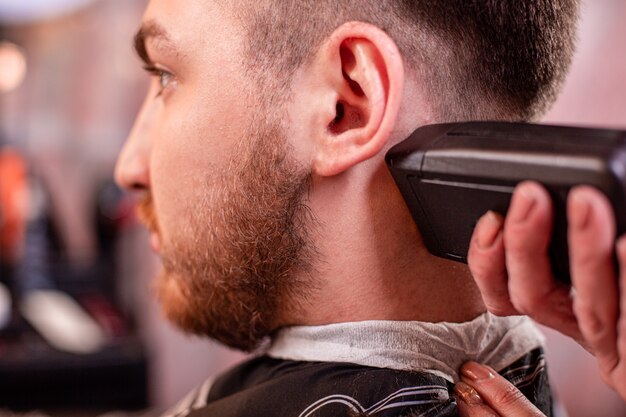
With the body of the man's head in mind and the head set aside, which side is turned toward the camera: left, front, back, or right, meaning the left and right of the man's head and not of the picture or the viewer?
left
